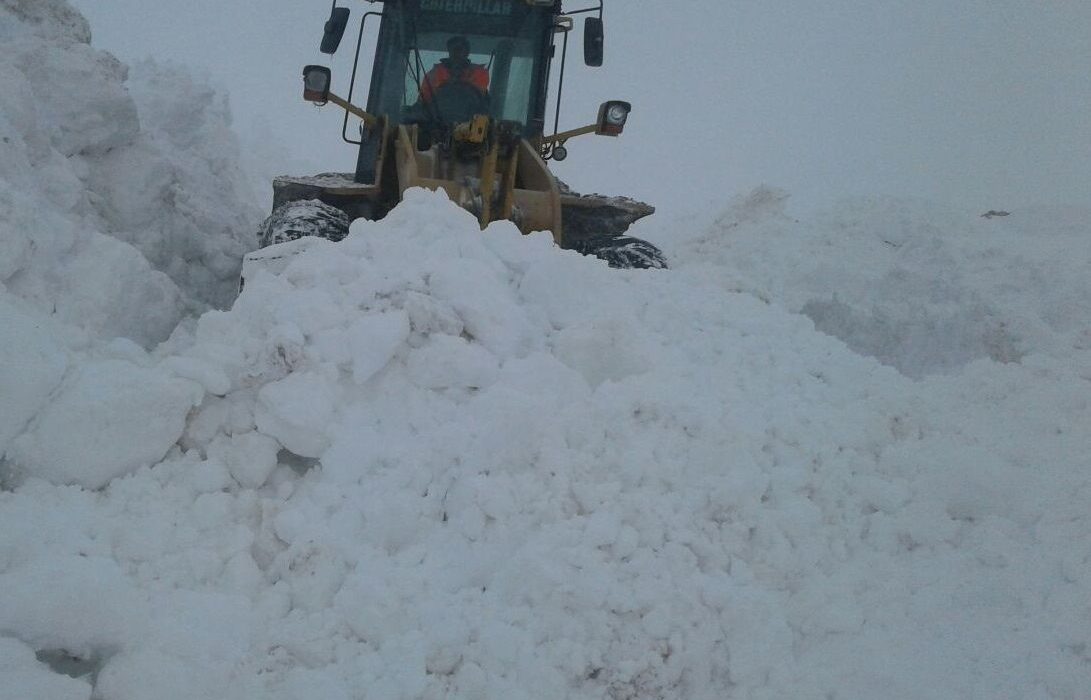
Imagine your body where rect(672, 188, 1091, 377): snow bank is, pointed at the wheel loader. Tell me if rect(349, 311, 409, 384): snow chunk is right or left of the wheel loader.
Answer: left

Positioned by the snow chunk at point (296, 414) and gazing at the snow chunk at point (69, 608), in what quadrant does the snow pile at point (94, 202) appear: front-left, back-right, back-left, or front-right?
back-right

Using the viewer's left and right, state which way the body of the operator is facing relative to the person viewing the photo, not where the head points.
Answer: facing the viewer

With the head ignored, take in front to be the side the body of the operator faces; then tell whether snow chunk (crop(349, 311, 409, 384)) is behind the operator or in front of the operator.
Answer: in front

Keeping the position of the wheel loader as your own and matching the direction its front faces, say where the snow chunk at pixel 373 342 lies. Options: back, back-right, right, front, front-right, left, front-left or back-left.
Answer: front

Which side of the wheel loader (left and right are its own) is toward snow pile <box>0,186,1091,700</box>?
front

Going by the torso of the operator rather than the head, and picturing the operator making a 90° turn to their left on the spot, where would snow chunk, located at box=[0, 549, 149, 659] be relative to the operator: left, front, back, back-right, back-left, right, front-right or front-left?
right

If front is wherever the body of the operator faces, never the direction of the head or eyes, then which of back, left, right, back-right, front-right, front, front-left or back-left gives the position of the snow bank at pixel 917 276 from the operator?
left

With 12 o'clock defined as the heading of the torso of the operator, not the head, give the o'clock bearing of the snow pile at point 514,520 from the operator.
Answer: The snow pile is roughly at 12 o'clock from the operator.

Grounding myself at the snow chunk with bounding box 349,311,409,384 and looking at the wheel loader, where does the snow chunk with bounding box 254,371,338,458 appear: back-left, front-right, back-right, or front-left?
back-left

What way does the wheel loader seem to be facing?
toward the camera

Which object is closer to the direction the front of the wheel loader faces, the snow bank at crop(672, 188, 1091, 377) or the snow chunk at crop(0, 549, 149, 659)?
the snow chunk
